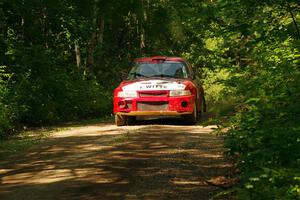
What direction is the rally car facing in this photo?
toward the camera
